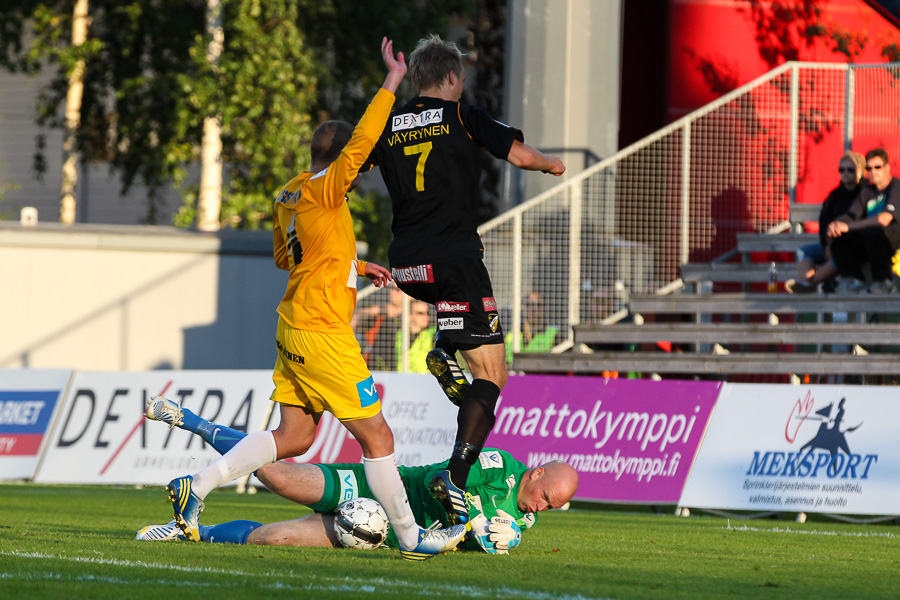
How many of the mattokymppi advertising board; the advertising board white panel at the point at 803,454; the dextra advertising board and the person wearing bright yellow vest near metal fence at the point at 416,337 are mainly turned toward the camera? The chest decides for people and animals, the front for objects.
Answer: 4

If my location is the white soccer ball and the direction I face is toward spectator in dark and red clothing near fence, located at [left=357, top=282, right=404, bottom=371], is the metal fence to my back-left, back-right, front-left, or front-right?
front-right

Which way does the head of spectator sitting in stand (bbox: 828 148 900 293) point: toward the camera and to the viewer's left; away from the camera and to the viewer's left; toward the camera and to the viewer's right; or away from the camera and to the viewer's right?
toward the camera and to the viewer's left

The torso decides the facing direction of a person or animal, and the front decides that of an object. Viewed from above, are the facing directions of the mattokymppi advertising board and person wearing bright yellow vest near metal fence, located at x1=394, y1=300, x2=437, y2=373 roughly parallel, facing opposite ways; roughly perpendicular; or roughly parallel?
roughly parallel

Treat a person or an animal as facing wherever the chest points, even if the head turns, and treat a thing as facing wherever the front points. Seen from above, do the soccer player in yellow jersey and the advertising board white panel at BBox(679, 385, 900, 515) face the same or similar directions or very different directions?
very different directions

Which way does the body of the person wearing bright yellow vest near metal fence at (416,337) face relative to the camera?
toward the camera

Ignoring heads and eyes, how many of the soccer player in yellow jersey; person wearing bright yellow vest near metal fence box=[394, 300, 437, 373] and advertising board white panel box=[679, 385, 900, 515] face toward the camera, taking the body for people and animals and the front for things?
2

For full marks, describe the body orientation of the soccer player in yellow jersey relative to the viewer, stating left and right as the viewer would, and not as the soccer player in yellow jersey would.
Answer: facing away from the viewer and to the right of the viewer

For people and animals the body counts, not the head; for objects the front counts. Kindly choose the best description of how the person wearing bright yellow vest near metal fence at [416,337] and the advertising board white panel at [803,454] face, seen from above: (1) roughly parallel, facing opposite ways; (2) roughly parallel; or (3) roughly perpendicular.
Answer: roughly parallel

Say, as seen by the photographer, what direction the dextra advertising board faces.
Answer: facing the viewer

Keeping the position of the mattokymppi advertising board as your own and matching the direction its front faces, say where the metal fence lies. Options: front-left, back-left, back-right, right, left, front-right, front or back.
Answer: back

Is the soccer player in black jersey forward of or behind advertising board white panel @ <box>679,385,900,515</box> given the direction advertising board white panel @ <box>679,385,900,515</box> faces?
forward

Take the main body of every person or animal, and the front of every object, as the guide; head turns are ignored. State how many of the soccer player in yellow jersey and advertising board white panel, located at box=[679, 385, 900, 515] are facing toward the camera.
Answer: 1

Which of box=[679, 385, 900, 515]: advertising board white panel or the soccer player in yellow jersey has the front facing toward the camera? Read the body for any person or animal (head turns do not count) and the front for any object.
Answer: the advertising board white panel

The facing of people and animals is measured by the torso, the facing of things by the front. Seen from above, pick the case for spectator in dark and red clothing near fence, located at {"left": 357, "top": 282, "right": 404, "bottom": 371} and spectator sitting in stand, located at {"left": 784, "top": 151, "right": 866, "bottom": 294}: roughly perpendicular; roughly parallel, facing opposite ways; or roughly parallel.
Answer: roughly parallel

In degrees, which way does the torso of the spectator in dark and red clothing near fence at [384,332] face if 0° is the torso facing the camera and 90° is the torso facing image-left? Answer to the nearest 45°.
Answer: approximately 45°

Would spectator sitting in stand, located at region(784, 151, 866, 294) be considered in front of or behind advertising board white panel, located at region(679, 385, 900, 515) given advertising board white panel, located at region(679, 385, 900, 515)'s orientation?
behind

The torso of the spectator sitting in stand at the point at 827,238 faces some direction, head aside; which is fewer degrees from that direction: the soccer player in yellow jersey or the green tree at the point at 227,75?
the soccer player in yellow jersey
